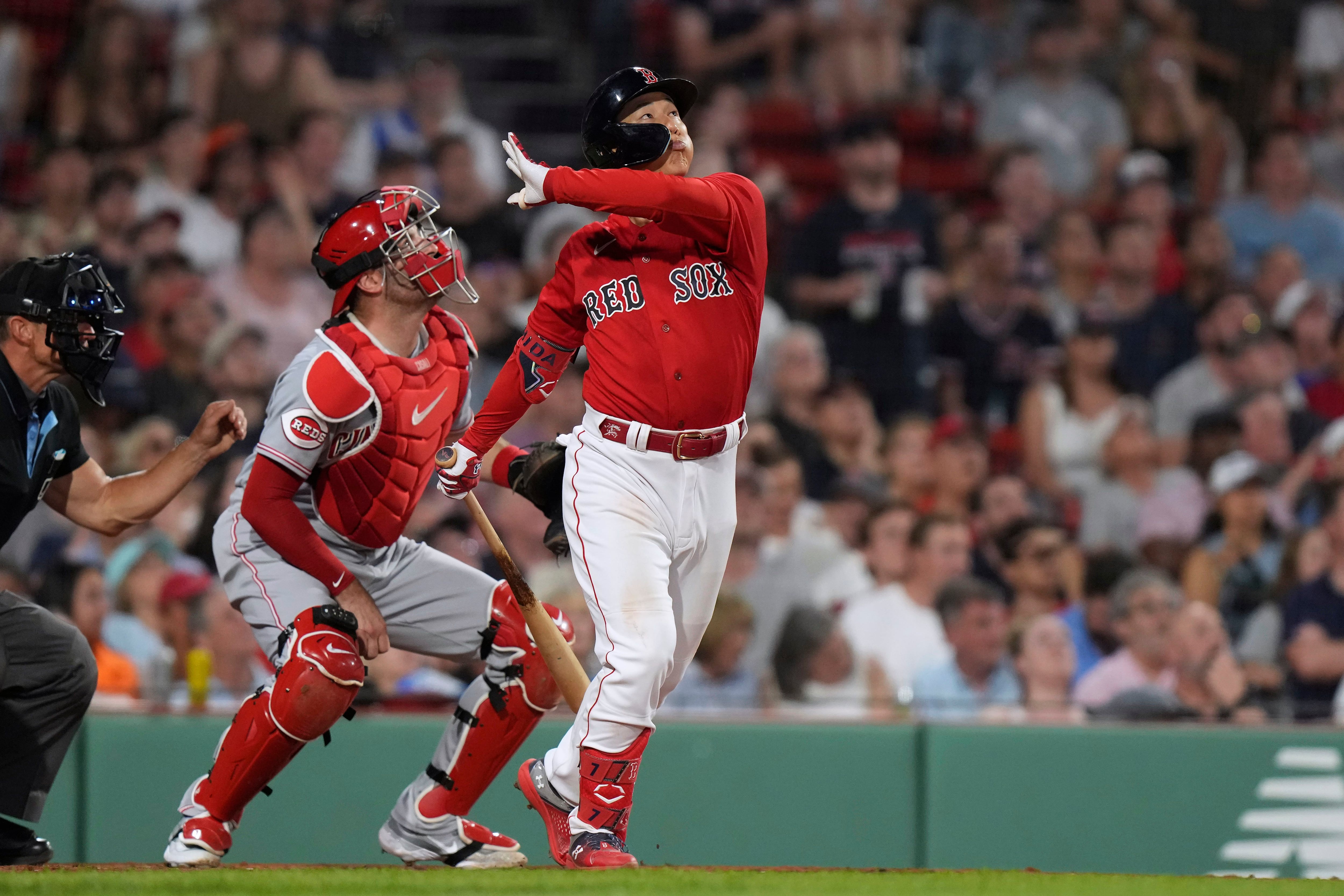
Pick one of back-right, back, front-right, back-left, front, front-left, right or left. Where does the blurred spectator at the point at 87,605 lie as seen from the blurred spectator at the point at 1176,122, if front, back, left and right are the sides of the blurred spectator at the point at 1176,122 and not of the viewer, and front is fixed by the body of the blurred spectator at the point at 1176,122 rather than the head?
front

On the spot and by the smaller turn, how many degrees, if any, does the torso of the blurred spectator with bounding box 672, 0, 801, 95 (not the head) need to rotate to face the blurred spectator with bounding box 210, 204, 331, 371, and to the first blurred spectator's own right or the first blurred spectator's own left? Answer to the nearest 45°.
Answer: approximately 45° to the first blurred spectator's own right

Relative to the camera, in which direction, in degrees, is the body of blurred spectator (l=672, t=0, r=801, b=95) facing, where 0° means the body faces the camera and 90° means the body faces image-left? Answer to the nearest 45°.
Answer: approximately 0°

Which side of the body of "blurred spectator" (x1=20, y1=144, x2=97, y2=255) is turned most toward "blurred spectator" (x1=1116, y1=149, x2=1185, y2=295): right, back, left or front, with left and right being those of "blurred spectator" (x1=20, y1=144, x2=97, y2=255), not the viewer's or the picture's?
left

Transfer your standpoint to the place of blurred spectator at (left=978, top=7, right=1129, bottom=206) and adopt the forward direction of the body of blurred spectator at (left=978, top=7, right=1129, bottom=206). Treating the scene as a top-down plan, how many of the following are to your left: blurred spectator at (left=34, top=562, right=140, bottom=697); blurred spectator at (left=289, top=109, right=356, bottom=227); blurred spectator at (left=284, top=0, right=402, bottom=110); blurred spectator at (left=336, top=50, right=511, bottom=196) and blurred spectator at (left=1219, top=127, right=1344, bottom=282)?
1

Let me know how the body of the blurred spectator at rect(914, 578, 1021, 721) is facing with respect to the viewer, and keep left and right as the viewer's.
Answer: facing the viewer and to the right of the viewer

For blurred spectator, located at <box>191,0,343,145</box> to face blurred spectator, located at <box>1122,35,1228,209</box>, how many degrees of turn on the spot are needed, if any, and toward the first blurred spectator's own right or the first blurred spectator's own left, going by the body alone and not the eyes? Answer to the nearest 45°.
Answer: approximately 90° to the first blurred spectator's own left
